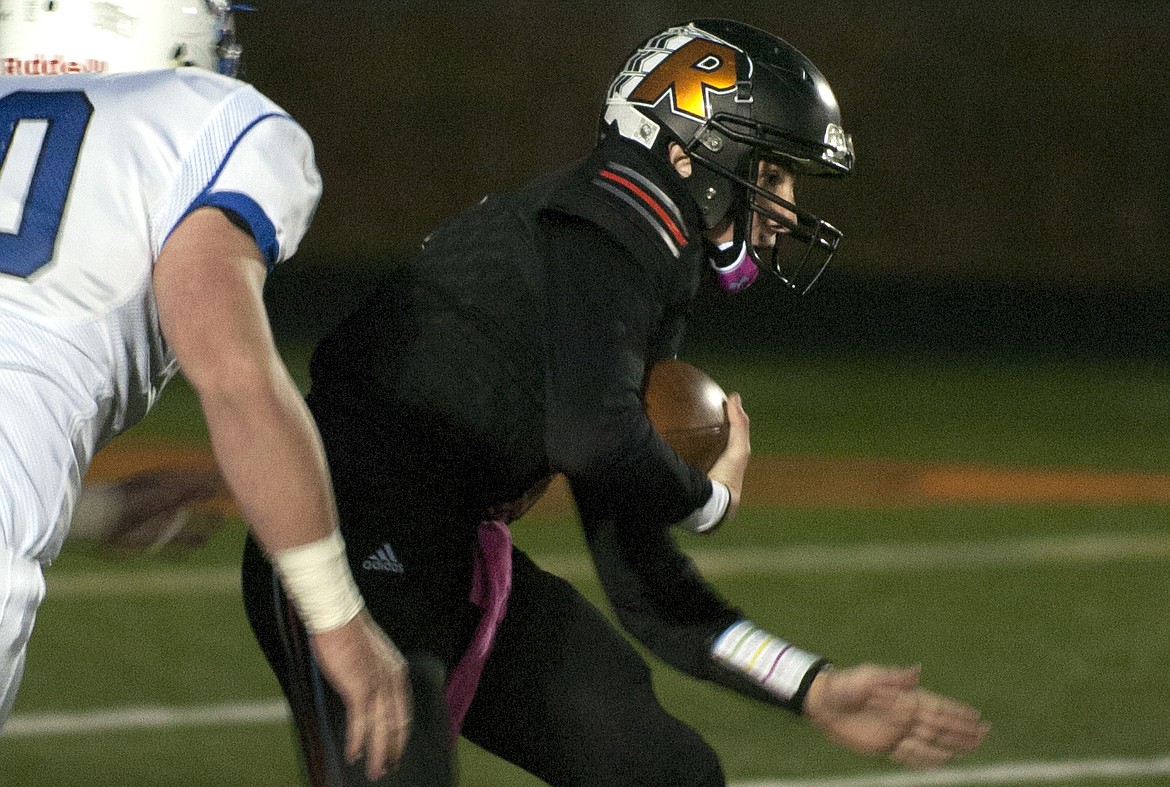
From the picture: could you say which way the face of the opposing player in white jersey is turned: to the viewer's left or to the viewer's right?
to the viewer's right

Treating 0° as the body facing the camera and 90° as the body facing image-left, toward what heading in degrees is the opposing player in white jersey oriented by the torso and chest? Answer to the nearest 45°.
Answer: approximately 225°

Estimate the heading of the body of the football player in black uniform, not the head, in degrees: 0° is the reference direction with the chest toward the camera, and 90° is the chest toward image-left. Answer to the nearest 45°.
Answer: approximately 270°

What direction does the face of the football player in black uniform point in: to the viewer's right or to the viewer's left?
to the viewer's right

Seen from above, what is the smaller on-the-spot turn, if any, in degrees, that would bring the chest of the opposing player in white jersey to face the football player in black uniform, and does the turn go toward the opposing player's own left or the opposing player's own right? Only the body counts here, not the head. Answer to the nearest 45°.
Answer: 0° — they already face them
